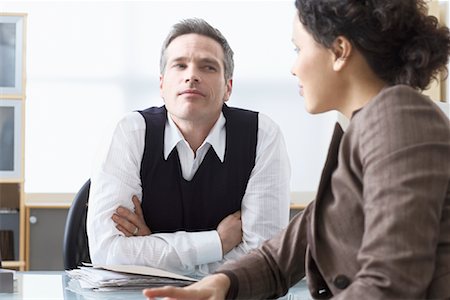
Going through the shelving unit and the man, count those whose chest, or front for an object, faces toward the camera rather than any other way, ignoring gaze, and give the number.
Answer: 2

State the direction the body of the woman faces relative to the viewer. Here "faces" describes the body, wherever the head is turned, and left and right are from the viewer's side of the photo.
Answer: facing to the left of the viewer

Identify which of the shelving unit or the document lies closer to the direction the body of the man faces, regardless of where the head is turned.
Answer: the document

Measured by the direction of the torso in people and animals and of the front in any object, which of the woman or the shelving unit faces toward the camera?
the shelving unit

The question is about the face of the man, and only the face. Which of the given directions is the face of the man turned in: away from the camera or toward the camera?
toward the camera

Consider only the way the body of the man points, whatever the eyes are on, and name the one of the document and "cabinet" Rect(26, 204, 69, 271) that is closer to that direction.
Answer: the document

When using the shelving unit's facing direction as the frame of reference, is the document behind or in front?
in front

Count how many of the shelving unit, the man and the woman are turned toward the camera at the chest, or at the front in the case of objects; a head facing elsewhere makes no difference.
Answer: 2

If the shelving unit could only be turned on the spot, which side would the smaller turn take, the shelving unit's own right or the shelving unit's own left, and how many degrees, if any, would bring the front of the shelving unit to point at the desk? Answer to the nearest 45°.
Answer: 0° — it already faces it

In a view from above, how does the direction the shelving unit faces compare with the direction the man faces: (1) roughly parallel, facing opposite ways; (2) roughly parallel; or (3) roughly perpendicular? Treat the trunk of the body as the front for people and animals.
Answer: roughly parallel

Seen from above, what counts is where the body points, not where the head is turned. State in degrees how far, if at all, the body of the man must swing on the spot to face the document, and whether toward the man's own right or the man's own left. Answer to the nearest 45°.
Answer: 0° — they already face it

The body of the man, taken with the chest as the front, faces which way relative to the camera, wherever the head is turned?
toward the camera
